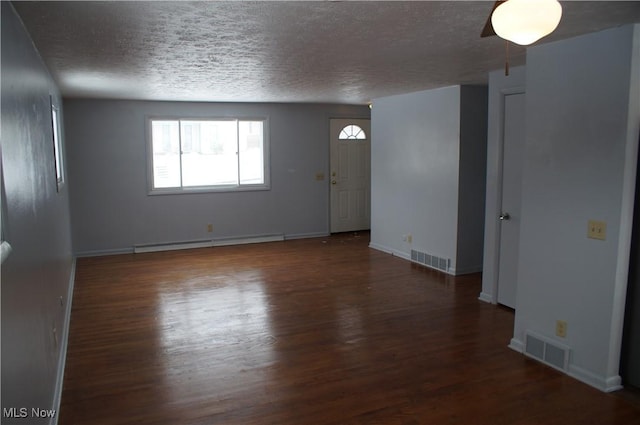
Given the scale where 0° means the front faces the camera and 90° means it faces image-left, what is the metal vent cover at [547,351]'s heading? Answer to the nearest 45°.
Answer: approximately 45°

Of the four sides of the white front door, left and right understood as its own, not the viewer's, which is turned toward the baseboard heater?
right

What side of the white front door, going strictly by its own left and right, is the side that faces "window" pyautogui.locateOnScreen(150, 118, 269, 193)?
right

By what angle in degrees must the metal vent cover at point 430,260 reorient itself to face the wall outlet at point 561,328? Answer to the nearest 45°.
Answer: approximately 45° to its left

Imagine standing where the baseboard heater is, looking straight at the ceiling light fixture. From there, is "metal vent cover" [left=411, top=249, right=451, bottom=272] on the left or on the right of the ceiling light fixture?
left

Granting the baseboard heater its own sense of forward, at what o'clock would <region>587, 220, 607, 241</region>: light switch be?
The light switch is roughly at 11 o'clock from the baseboard heater.

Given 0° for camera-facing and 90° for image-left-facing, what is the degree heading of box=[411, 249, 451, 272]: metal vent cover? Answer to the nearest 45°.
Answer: approximately 45°

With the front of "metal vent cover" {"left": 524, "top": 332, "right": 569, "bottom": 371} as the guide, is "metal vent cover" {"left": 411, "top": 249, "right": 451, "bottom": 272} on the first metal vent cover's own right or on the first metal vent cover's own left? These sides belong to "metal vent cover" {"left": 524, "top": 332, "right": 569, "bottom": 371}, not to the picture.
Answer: on the first metal vent cover's own right
